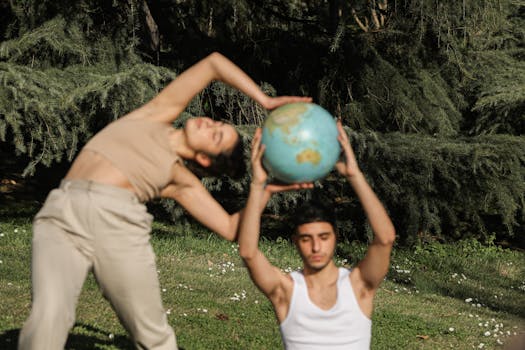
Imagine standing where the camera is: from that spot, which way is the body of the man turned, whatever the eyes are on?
toward the camera

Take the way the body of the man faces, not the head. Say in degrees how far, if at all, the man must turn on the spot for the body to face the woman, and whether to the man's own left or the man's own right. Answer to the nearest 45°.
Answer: approximately 90° to the man's own right

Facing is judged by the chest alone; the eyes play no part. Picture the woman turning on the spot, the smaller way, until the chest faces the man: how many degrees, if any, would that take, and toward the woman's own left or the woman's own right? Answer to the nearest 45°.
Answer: approximately 90° to the woman's own left

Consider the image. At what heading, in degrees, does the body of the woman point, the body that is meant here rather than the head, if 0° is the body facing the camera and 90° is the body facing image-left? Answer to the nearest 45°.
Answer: approximately 0°

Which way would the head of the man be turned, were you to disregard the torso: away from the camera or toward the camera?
toward the camera

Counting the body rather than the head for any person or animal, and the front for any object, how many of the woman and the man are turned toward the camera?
2

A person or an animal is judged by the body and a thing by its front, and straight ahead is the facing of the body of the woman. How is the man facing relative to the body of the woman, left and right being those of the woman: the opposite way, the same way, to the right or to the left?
the same way
